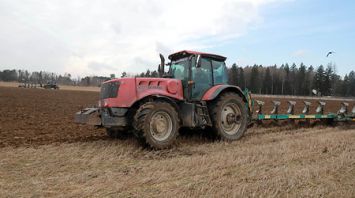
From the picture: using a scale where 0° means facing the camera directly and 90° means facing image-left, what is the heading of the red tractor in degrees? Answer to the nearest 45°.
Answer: approximately 45°
